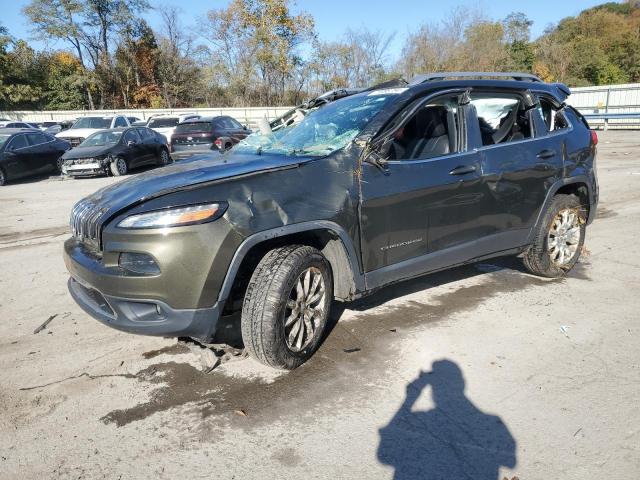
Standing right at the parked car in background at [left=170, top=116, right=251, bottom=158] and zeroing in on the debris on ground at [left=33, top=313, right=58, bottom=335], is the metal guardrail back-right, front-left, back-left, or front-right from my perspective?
back-left

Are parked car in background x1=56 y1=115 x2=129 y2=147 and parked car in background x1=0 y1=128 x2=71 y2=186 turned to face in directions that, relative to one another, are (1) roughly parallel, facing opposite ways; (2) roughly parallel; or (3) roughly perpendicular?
roughly parallel

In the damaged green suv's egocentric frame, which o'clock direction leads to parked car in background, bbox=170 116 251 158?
The parked car in background is roughly at 4 o'clock from the damaged green suv.

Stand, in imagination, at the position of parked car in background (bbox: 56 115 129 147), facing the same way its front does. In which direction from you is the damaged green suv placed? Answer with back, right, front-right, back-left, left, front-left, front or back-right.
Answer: front-left

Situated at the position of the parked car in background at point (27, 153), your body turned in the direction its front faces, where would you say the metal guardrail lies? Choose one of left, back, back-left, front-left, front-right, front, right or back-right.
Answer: back-left

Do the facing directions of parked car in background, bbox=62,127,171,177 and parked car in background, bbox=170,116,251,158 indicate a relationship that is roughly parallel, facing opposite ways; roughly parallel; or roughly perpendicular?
roughly parallel, facing opposite ways

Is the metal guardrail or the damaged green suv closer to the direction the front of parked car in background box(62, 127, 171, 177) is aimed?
the damaged green suv

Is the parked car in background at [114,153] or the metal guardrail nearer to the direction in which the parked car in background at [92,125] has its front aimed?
the parked car in background

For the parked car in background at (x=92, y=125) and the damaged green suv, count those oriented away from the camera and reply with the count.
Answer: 0

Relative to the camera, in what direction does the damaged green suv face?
facing the viewer and to the left of the viewer
